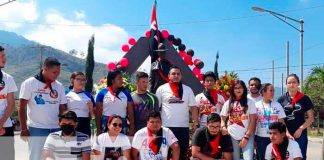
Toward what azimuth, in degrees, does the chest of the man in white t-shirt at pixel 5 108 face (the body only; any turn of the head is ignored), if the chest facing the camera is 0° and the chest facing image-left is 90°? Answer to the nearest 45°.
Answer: approximately 0°

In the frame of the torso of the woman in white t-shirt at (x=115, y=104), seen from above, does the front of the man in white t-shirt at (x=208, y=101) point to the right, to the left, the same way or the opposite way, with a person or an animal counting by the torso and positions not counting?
the same way

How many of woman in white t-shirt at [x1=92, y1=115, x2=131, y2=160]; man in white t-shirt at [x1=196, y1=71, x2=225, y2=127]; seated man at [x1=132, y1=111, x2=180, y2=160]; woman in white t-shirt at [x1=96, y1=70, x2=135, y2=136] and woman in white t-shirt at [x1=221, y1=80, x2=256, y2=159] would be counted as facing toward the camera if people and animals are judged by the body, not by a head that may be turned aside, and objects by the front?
5

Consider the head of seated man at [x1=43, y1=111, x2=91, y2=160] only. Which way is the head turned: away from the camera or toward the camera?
toward the camera

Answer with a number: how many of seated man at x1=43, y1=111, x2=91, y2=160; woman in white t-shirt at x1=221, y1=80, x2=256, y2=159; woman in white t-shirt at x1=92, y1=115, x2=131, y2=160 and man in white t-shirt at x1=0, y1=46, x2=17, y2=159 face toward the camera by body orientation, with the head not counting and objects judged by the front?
4

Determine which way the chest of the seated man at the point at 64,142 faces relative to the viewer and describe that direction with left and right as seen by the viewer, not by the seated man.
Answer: facing the viewer

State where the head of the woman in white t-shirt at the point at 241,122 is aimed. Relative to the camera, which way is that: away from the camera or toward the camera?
toward the camera

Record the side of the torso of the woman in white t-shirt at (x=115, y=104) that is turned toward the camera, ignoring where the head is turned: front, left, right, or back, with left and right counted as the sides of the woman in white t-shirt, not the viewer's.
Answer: front

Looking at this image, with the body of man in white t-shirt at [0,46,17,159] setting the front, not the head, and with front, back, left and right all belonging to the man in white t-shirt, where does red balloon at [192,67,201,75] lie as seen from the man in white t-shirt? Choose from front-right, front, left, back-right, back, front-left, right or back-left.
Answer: back-left

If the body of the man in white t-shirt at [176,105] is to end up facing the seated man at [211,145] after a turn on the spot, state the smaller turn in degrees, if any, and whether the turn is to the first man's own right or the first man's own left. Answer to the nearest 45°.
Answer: approximately 45° to the first man's own left

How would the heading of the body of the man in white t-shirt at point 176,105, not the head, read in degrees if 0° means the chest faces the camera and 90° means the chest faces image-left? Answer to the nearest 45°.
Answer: approximately 0°

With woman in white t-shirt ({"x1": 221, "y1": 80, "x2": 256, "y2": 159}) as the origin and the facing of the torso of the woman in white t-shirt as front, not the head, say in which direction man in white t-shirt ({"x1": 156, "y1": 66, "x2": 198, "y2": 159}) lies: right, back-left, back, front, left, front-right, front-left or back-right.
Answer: right

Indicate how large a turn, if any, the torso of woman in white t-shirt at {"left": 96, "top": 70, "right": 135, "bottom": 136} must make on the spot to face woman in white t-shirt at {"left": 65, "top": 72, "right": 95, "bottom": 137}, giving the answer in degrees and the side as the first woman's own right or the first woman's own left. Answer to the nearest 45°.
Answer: approximately 90° to the first woman's own right

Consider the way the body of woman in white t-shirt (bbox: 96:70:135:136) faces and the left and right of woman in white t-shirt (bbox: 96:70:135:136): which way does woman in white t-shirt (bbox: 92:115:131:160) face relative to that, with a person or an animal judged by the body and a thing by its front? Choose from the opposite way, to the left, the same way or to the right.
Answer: the same way

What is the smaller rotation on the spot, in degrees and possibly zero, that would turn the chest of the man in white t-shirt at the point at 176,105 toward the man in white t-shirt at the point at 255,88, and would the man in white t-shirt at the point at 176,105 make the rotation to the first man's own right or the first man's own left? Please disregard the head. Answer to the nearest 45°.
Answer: approximately 90° to the first man's own left

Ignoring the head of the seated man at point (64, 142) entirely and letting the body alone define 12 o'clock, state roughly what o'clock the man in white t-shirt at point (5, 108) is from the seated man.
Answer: The man in white t-shirt is roughly at 3 o'clock from the seated man.

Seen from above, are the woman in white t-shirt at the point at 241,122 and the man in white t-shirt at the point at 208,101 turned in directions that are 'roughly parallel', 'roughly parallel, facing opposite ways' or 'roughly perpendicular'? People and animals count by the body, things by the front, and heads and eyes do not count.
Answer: roughly parallel

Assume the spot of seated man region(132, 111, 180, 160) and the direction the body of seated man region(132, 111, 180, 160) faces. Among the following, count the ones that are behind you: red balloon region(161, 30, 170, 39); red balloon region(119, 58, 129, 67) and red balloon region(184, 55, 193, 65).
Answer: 3

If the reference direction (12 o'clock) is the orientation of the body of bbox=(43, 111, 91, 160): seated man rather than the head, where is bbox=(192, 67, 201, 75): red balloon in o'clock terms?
The red balloon is roughly at 7 o'clock from the seated man.

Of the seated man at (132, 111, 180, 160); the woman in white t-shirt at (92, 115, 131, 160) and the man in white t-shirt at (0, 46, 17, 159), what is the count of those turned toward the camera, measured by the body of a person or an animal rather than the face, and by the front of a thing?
3
